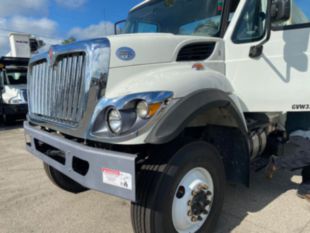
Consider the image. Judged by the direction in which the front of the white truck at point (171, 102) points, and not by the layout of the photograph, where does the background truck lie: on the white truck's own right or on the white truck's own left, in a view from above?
on the white truck's own right

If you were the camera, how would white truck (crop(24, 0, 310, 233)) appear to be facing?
facing the viewer and to the left of the viewer

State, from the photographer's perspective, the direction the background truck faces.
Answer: facing the viewer and to the right of the viewer

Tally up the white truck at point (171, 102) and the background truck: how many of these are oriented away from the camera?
0
